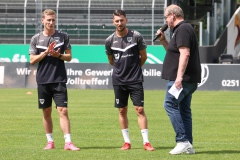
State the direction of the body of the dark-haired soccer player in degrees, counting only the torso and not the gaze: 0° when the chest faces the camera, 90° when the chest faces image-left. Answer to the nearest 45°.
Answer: approximately 0°

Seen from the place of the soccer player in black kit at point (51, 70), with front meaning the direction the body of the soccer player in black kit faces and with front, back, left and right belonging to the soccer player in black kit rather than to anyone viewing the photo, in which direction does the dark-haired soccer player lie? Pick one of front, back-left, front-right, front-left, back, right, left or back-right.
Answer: left

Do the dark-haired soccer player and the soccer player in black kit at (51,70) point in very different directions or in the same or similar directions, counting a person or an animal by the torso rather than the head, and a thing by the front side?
same or similar directions

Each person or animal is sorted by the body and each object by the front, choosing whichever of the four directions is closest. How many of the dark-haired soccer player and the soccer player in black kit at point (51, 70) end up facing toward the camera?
2

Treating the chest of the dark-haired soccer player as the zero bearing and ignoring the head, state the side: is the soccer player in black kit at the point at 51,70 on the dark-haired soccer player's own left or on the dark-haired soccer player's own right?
on the dark-haired soccer player's own right

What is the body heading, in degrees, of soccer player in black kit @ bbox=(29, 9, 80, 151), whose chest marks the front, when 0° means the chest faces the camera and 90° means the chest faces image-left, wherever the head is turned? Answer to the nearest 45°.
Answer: approximately 0°
